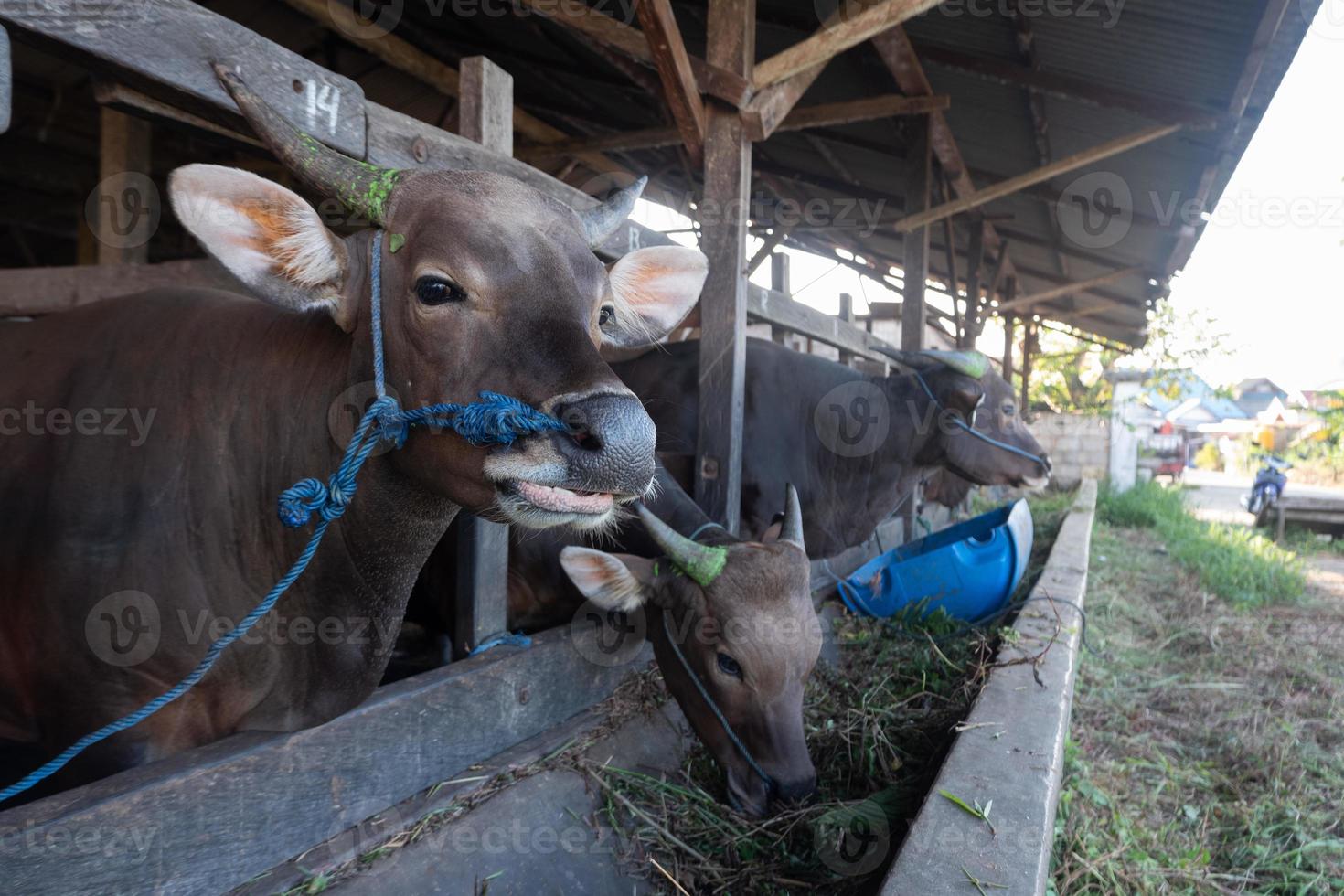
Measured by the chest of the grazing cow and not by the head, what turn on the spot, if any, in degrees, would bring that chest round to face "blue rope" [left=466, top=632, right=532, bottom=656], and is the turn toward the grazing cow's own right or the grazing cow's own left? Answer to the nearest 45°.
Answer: approximately 135° to the grazing cow's own right

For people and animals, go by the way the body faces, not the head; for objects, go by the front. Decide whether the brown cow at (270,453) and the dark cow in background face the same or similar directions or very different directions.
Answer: same or similar directions

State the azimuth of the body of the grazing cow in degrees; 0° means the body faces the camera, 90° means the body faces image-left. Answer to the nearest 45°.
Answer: approximately 315°

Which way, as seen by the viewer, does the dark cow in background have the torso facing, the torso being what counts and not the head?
to the viewer's right

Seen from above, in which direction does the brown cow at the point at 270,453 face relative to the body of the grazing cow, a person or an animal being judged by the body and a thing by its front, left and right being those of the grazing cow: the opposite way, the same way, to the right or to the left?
the same way

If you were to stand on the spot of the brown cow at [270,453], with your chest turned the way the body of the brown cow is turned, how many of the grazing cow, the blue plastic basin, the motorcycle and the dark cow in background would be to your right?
0

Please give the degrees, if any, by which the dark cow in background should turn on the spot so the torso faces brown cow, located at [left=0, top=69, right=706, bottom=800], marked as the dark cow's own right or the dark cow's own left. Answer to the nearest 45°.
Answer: approximately 90° to the dark cow's own right

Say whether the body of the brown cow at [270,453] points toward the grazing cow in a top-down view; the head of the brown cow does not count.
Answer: no

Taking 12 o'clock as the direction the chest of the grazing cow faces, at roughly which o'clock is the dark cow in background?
The dark cow in background is roughly at 8 o'clock from the grazing cow.

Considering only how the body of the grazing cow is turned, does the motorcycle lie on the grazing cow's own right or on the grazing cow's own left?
on the grazing cow's own left

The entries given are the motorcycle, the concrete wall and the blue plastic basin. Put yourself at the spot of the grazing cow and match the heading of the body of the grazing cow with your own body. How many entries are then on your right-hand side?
0

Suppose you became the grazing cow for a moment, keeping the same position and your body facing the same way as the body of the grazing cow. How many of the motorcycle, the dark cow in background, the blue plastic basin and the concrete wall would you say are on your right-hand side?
0

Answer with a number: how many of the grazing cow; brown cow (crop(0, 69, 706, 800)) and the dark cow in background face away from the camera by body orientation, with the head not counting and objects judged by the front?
0

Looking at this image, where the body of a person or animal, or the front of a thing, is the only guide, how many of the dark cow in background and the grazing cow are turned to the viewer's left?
0

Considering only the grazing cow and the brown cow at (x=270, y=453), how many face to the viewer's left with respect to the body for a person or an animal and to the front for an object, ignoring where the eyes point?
0

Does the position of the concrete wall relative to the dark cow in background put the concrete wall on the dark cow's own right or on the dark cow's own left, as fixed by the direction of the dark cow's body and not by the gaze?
on the dark cow's own left

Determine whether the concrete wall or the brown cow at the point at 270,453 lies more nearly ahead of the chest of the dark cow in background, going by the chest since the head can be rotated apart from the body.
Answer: the concrete wall

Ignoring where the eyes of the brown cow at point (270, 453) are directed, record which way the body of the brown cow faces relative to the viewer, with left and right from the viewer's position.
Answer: facing the viewer and to the right of the viewer

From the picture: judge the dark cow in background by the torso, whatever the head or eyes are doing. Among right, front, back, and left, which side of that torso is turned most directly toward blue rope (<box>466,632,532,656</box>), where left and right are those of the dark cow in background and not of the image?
right

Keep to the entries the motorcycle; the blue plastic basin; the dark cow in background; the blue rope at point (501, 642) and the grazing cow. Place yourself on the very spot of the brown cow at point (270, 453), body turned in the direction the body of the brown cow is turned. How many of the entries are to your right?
0

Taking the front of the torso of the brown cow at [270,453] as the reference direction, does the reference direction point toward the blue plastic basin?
no
